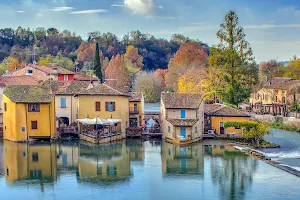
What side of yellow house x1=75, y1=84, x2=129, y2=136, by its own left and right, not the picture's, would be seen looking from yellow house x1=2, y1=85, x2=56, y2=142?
right

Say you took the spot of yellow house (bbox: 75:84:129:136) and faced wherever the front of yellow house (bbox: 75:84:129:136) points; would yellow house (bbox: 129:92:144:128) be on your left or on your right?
on your left

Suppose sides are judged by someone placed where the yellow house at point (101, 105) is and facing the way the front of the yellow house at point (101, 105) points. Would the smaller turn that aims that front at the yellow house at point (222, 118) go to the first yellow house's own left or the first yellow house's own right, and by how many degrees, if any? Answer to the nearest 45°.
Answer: approximately 90° to the first yellow house's own left

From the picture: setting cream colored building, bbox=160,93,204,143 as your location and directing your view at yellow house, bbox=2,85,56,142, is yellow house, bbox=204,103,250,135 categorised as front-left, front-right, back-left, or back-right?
back-right

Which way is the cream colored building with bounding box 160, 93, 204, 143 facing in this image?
toward the camera

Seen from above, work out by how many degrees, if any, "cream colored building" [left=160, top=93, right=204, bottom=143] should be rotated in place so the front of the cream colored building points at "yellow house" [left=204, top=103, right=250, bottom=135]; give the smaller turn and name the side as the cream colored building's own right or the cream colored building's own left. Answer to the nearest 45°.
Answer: approximately 135° to the cream colored building's own left

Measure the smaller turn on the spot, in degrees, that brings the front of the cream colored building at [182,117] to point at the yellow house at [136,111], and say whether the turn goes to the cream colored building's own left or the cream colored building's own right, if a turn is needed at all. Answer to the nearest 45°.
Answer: approximately 135° to the cream colored building's own right

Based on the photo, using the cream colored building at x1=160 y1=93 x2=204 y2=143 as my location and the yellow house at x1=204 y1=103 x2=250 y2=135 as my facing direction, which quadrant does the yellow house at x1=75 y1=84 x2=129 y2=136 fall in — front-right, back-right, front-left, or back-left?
back-left

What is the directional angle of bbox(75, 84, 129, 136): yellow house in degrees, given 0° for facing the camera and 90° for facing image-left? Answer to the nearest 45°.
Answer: approximately 0°

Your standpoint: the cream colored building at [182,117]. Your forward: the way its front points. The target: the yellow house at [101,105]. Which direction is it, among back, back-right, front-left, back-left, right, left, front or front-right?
right

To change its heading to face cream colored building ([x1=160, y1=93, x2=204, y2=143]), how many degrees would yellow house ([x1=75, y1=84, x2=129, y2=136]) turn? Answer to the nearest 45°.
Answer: approximately 90° to its left

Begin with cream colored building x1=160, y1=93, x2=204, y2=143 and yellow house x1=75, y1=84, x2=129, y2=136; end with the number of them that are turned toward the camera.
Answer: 2
